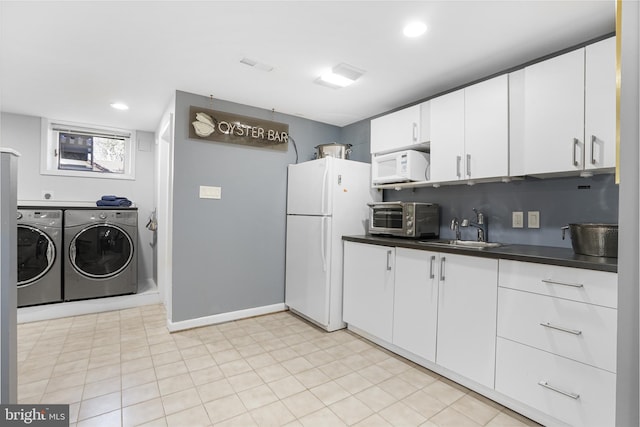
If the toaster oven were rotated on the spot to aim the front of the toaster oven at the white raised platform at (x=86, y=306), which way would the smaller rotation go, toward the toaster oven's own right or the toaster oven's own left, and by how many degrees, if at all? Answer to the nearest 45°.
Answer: approximately 45° to the toaster oven's own right

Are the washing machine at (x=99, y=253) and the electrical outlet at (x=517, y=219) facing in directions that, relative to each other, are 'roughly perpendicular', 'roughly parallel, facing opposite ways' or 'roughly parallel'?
roughly perpendicular

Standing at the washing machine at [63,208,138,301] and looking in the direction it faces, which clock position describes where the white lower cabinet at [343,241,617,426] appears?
The white lower cabinet is roughly at 11 o'clock from the washing machine.

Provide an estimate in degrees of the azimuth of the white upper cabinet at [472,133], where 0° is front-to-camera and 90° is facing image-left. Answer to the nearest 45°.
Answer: approximately 45°
